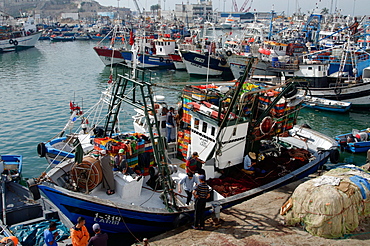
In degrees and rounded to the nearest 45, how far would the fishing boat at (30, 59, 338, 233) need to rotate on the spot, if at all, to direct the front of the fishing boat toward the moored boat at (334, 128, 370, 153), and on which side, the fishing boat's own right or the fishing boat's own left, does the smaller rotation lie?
approximately 180°

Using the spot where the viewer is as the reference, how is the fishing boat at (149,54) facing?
facing to the left of the viewer

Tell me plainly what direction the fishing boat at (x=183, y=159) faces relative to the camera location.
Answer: facing the viewer and to the left of the viewer

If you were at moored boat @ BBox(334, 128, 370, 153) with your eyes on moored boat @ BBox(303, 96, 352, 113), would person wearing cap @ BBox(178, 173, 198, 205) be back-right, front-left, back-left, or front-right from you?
back-left

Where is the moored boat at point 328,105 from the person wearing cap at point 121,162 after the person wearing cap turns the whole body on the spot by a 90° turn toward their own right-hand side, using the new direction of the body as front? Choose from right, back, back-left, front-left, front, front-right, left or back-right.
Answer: back

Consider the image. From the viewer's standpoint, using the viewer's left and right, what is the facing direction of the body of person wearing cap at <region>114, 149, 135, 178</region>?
facing the viewer and to the right of the viewer

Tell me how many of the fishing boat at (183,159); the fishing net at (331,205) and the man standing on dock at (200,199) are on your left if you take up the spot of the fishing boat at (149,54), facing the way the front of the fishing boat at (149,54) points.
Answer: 3

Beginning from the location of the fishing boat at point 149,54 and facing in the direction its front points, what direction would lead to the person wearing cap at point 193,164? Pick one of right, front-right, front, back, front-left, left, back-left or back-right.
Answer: left

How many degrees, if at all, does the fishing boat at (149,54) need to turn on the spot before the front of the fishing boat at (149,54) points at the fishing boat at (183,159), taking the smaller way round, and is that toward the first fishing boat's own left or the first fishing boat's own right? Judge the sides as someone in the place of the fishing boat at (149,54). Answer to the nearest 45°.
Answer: approximately 90° to the first fishing boat's own left

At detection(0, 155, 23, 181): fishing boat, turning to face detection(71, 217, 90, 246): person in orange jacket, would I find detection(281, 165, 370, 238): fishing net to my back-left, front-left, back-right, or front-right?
front-left

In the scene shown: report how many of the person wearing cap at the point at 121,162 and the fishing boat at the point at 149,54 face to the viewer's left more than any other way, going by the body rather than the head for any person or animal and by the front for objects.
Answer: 1

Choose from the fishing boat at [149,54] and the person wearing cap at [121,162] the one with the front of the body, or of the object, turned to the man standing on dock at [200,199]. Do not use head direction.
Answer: the person wearing cap

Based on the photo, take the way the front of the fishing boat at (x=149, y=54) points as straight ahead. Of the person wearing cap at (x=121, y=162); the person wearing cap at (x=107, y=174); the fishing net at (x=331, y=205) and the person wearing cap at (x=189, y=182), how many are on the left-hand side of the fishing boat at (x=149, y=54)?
4

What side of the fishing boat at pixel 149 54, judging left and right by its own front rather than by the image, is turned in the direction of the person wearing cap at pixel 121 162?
left
